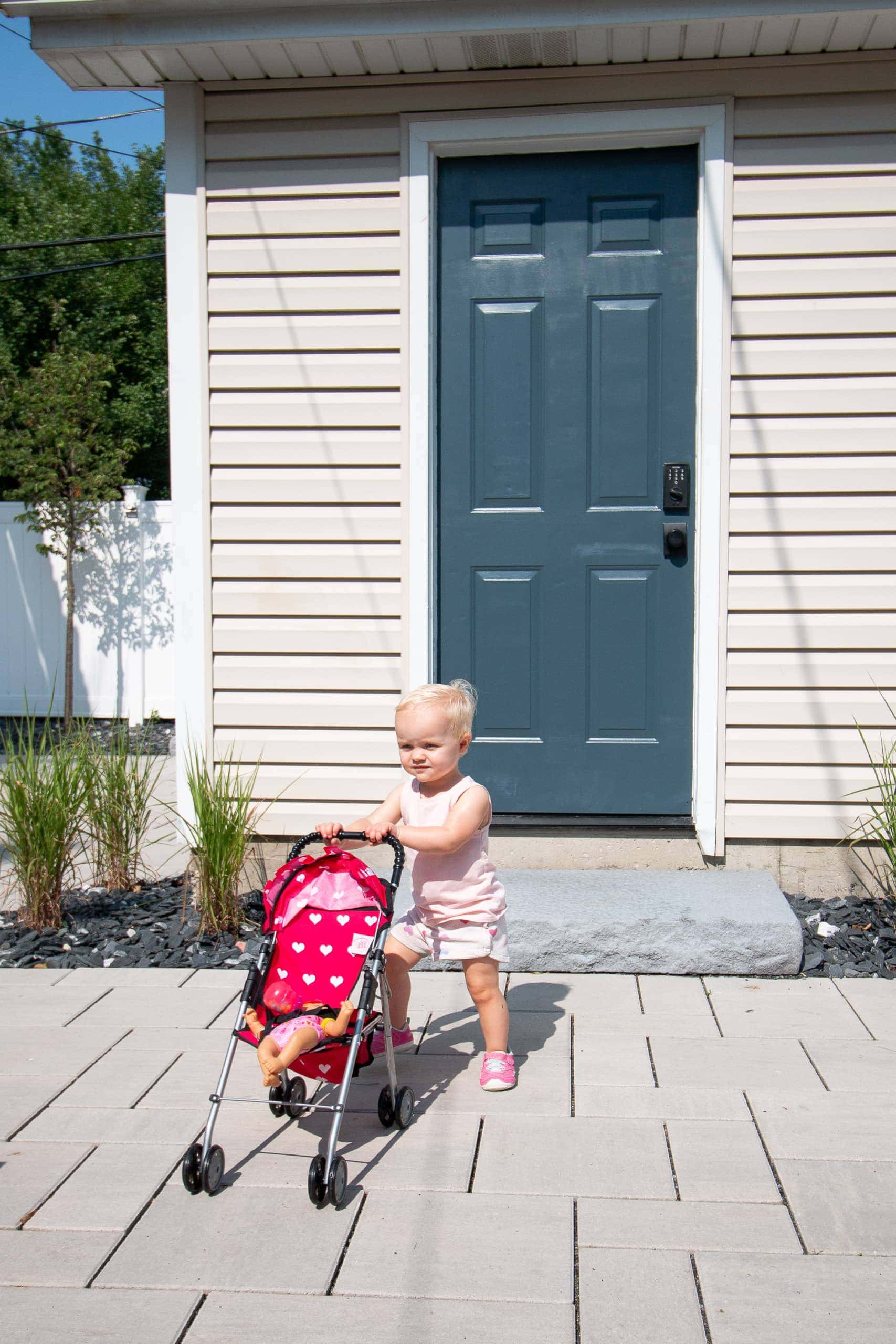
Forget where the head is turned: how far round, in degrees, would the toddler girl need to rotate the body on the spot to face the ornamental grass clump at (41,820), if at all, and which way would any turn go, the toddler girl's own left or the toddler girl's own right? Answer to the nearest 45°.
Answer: approximately 90° to the toddler girl's own right

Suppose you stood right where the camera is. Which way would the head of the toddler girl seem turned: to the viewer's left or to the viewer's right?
to the viewer's left

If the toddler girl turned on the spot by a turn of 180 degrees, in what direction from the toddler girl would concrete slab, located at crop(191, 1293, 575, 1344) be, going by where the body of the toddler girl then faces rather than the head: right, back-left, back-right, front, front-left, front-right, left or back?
back-right

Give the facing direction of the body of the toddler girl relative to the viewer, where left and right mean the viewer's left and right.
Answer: facing the viewer and to the left of the viewer

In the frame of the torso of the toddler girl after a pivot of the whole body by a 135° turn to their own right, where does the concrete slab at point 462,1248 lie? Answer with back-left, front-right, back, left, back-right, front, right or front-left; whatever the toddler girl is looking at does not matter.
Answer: back

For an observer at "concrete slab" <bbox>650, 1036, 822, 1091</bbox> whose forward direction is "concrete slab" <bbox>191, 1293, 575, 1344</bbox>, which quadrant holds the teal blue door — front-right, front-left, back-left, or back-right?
back-right

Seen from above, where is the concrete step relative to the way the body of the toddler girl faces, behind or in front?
behind

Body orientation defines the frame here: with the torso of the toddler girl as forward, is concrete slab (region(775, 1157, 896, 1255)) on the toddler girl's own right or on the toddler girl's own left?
on the toddler girl's own left

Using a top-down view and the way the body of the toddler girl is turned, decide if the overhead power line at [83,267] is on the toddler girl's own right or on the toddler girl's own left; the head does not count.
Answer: on the toddler girl's own right
